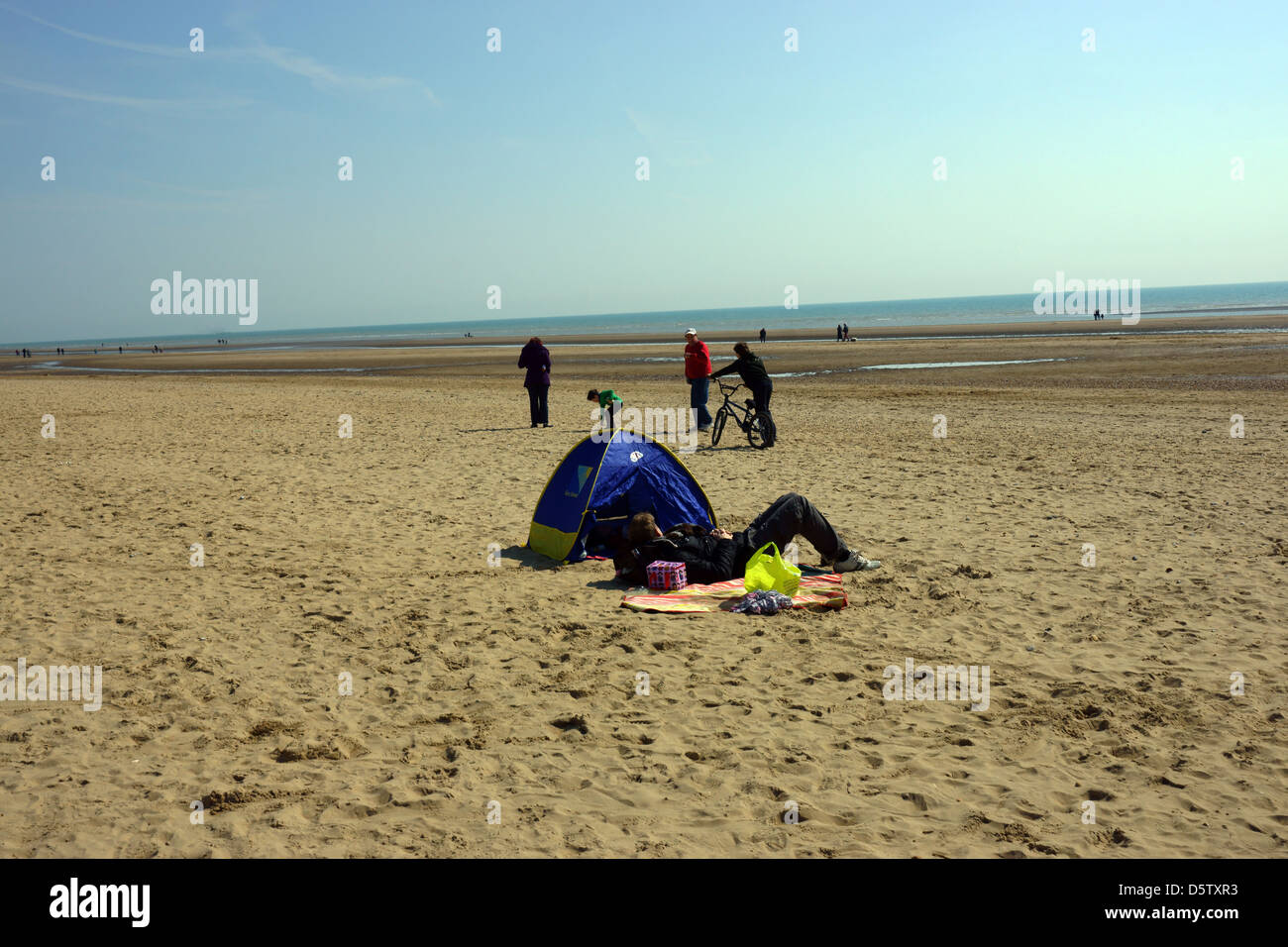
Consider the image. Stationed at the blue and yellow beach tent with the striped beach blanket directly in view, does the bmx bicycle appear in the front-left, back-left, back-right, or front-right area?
back-left

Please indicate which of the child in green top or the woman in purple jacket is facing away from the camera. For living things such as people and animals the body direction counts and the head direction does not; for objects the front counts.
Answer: the woman in purple jacket

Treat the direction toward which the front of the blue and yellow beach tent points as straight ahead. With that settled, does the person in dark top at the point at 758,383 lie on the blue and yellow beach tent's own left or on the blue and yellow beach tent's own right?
on the blue and yellow beach tent's own left

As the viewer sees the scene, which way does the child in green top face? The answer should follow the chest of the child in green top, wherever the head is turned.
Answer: to the viewer's left

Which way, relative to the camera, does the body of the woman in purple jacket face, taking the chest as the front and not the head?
away from the camera

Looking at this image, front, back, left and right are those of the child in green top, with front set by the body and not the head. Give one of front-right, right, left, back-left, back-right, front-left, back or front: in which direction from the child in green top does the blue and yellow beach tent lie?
left

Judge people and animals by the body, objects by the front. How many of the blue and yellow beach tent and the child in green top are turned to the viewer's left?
1

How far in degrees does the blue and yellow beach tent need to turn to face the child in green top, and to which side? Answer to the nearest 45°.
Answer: approximately 135° to its left

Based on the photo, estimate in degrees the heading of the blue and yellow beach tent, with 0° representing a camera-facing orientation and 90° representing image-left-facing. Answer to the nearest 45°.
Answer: approximately 315°

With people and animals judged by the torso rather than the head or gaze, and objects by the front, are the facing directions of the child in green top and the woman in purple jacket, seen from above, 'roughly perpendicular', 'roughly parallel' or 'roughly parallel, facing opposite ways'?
roughly perpendicular

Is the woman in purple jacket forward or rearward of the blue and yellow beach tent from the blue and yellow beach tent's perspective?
rearward

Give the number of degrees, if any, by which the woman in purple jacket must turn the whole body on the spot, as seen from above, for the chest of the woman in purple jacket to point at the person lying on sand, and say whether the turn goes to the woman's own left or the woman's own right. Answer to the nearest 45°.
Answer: approximately 180°

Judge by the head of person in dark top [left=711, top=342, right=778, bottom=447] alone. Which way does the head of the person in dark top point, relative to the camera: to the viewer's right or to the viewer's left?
to the viewer's left
